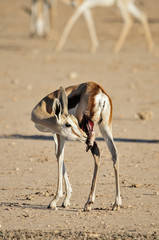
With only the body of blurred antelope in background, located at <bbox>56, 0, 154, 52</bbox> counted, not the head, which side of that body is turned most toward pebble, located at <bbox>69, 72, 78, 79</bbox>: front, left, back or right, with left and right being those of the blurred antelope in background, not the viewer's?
left

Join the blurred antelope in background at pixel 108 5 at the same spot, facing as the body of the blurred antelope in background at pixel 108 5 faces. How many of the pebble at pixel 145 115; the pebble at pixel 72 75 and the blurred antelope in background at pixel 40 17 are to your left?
2

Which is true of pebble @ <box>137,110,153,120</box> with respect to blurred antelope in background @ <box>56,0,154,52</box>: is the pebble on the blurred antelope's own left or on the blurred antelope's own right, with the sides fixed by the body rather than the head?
on the blurred antelope's own left

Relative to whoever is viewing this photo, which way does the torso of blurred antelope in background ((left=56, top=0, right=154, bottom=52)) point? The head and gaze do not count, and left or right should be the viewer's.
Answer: facing to the left of the viewer
